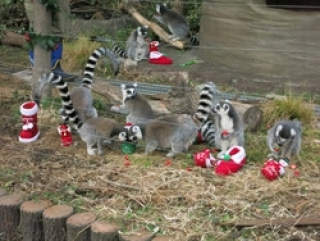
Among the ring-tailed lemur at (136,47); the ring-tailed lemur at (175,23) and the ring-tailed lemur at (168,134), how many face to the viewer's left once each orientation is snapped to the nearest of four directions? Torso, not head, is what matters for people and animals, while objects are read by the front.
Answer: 2

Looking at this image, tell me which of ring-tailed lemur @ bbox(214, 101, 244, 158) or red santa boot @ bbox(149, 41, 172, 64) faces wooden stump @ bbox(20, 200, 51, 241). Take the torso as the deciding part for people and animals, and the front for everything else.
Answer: the ring-tailed lemur

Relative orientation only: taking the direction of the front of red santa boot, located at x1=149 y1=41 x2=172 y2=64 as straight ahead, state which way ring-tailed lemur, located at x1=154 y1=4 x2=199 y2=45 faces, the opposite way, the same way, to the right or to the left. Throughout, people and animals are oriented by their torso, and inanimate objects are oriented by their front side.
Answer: the opposite way

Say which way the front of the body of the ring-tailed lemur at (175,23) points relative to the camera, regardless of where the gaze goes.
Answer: to the viewer's left

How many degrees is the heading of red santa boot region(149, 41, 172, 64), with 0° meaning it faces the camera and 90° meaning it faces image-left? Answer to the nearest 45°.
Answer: approximately 270°

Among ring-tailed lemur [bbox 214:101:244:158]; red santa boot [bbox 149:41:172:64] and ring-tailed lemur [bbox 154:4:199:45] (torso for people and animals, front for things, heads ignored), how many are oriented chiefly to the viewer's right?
1

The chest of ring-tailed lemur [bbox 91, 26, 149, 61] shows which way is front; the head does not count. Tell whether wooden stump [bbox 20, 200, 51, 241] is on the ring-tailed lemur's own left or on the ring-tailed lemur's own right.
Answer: on the ring-tailed lemur's own right

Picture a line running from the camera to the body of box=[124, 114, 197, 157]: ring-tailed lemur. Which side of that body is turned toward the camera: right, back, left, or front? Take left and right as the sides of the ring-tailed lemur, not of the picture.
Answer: left

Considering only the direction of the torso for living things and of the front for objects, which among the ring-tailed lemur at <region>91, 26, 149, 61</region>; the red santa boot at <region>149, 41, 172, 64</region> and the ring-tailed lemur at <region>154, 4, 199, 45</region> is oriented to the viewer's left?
the ring-tailed lemur at <region>154, 4, 199, 45</region>

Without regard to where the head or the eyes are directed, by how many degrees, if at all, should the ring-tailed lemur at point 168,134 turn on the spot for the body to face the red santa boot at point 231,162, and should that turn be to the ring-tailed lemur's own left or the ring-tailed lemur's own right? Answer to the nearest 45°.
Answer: approximately 135° to the ring-tailed lemur's own left

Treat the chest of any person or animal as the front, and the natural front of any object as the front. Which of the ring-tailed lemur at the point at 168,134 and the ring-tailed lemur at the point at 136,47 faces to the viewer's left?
the ring-tailed lemur at the point at 168,134

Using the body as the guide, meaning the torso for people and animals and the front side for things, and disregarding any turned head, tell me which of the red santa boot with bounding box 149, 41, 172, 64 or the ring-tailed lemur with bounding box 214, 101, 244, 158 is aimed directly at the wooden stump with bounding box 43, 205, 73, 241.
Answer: the ring-tailed lemur

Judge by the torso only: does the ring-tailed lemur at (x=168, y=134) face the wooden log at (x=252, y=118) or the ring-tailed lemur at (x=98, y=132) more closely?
the ring-tailed lemur

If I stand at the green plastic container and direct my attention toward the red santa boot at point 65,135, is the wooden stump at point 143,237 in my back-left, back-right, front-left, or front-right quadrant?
back-left
